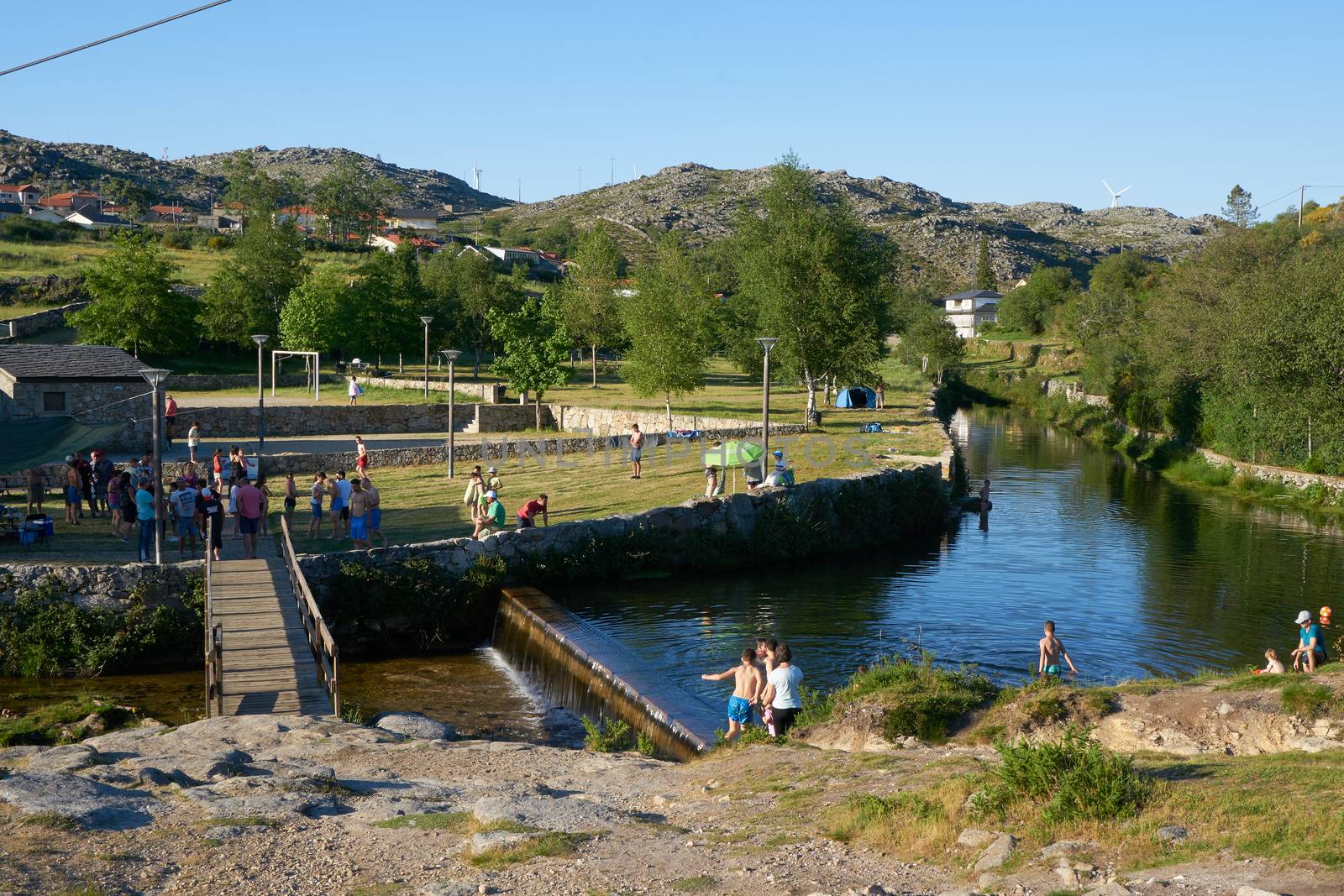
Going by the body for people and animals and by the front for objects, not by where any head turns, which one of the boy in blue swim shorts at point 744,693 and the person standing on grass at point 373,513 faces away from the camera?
the boy in blue swim shorts

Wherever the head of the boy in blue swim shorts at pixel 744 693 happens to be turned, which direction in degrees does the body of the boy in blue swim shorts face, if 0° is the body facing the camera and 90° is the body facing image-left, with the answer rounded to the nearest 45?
approximately 180°

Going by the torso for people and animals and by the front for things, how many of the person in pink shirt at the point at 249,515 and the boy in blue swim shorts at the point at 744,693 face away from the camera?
2

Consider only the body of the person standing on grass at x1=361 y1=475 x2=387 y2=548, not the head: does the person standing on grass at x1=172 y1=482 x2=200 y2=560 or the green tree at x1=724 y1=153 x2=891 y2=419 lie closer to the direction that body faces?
the person standing on grass

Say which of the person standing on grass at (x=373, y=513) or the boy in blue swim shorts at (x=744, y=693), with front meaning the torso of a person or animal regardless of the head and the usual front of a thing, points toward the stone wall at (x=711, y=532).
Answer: the boy in blue swim shorts

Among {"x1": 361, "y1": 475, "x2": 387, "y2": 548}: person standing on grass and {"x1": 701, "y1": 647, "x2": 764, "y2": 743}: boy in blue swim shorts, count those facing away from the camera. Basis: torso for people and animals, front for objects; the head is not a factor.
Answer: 1

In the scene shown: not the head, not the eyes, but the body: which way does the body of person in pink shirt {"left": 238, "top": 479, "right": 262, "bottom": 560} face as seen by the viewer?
away from the camera
